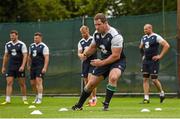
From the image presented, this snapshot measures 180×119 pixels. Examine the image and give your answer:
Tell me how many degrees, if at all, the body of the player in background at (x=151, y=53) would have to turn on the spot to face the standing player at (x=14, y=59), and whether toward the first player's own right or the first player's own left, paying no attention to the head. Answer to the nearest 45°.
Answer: approximately 45° to the first player's own right

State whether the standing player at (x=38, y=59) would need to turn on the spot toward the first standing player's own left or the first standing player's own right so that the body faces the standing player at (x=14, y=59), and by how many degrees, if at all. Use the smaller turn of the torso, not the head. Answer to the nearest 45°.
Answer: approximately 45° to the first standing player's own right

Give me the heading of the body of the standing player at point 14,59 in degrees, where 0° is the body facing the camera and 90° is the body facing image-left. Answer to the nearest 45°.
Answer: approximately 0°

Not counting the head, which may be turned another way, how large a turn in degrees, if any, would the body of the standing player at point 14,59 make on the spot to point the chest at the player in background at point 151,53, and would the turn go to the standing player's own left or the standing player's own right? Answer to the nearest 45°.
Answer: approximately 90° to the standing player's own left

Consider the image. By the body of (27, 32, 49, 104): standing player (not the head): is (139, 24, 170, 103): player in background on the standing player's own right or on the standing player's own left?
on the standing player's own left

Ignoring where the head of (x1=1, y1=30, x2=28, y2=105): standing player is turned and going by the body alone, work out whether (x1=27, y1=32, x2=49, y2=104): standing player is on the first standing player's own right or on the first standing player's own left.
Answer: on the first standing player's own left

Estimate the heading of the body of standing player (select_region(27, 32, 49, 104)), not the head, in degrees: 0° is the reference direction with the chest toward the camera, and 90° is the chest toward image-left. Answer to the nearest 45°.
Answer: approximately 45°
